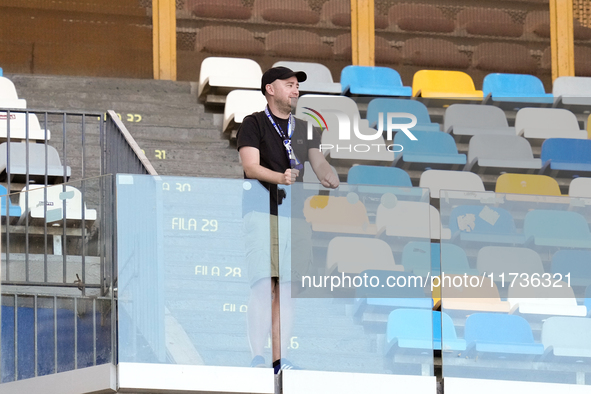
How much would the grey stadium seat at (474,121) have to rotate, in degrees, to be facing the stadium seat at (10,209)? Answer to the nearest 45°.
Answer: approximately 90° to its right

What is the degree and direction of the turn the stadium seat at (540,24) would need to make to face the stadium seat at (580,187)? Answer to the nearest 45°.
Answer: approximately 45° to its right

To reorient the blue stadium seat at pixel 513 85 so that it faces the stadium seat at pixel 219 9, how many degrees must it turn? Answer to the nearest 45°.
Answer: approximately 90° to its right

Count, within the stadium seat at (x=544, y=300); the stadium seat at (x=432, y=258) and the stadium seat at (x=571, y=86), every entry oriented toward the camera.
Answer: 3

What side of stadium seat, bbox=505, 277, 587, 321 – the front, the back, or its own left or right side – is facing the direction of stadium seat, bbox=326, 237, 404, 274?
right

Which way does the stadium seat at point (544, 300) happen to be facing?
toward the camera

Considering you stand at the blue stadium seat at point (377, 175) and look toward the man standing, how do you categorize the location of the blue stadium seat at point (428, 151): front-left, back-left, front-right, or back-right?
back-left

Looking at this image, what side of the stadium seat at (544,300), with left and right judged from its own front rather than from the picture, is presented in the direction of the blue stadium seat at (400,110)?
back

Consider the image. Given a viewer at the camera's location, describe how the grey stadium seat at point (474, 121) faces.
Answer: facing the viewer and to the right of the viewer

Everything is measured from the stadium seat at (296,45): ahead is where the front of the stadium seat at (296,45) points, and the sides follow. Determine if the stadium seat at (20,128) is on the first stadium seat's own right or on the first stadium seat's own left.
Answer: on the first stadium seat's own right

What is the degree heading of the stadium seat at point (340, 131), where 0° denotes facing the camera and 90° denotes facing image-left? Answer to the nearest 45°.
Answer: approximately 315°

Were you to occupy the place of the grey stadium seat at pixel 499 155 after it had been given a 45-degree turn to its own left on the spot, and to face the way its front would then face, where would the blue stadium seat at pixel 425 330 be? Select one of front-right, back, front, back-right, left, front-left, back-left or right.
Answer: front-right

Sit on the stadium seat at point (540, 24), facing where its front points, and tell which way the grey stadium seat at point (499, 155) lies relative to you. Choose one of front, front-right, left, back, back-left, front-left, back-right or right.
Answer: front-right

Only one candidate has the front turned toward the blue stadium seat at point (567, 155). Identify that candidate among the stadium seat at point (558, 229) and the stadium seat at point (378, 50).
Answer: the stadium seat at point (378, 50)

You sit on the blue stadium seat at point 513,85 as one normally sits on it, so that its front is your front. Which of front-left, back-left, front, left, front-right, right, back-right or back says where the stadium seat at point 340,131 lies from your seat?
front-right

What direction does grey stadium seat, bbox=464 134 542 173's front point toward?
toward the camera

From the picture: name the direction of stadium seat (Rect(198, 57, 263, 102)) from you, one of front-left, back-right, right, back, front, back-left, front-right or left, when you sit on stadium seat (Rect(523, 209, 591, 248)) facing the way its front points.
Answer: back
